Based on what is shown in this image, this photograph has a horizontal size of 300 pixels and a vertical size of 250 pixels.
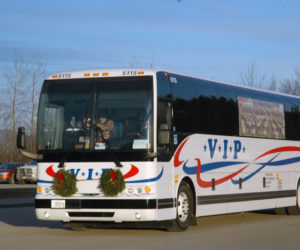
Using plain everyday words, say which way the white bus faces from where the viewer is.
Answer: facing the viewer and to the left of the viewer
